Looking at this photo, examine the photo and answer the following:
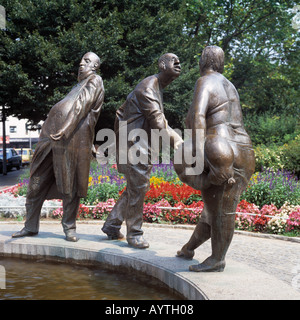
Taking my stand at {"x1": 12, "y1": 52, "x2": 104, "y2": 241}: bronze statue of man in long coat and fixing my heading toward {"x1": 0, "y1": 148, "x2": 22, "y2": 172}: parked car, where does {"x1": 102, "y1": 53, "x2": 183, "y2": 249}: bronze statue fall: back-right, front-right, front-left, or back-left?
back-right

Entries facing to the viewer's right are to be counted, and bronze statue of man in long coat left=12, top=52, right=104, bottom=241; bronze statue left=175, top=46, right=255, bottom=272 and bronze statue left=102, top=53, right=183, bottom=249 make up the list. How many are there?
1

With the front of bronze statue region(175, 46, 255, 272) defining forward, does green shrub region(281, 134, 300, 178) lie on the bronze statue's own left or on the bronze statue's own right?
on the bronze statue's own right

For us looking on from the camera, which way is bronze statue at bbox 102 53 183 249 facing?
facing to the right of the viewer

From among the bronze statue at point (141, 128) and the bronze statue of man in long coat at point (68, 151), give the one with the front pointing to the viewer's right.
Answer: the bronze statue

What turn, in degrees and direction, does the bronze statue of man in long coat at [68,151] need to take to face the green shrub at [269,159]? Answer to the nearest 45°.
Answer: approximately 180°

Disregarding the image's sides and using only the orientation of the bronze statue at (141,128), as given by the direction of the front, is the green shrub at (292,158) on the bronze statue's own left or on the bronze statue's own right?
on the bronze statue's own left

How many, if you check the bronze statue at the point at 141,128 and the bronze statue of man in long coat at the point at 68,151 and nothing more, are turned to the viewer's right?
1

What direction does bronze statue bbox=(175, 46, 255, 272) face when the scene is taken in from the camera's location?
facing away from the viewer and to the left of the viewer

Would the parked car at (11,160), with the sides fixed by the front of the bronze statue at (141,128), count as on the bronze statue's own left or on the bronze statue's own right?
on the bronze statue's own left

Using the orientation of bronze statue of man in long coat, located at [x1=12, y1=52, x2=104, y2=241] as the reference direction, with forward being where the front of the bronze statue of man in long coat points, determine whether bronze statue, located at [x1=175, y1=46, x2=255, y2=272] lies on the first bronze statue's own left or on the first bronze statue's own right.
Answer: on the first bronze statue's own left

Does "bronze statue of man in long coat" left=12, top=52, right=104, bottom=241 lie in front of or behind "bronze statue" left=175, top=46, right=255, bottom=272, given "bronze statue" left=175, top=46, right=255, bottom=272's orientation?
in front

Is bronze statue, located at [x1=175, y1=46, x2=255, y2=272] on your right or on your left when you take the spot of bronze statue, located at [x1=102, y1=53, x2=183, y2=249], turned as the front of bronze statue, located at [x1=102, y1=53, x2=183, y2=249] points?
on your right
